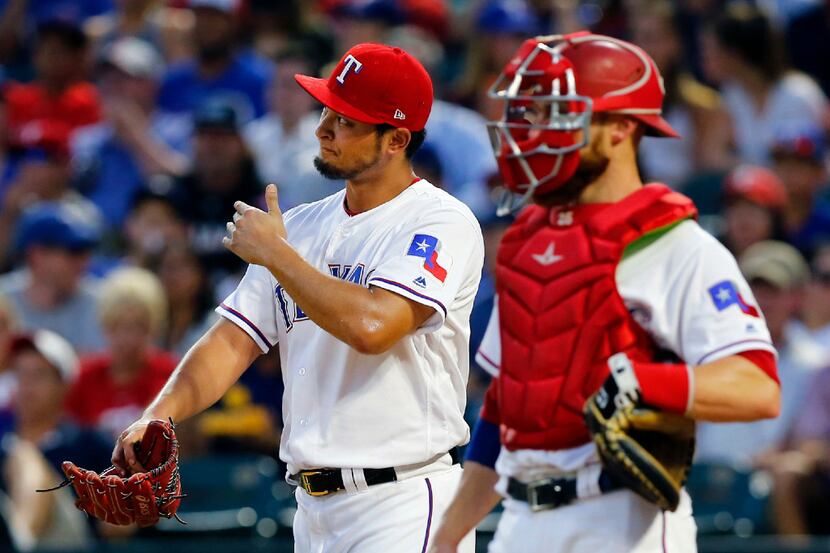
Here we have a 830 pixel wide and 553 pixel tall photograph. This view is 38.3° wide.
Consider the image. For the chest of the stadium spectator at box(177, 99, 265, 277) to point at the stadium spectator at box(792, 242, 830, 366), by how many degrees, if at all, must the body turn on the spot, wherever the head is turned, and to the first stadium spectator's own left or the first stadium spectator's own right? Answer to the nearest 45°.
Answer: approximately 45° to the first stadium spectator's own left

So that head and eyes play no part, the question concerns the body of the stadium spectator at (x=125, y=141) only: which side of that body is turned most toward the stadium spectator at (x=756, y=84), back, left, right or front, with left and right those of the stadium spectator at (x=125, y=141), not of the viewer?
left

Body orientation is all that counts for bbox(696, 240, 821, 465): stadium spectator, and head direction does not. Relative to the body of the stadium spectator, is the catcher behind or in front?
in front

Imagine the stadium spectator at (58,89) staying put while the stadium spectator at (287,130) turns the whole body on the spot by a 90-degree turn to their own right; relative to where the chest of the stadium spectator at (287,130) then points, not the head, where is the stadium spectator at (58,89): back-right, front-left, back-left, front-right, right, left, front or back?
front-right

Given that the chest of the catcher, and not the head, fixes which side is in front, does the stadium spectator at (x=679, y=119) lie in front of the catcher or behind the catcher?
behind

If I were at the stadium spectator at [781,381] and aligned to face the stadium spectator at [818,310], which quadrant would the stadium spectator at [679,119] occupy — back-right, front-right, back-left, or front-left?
front-left

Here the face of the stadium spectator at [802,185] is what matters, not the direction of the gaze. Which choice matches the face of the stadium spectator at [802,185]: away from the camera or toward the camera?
toward the camera

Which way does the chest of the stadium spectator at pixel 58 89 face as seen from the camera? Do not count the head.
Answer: toward the camera

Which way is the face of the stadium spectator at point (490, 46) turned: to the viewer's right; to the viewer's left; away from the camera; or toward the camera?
toward the camera

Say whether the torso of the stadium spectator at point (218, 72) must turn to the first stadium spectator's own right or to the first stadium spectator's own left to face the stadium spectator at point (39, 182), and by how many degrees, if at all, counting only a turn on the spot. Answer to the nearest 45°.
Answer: approximately 45° to the first stadium spectator's own right

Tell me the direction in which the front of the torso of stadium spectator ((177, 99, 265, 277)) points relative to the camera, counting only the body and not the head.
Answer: toward the camera

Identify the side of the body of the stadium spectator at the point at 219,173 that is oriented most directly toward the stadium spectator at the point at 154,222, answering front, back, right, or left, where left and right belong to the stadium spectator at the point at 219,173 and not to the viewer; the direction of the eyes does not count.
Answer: front

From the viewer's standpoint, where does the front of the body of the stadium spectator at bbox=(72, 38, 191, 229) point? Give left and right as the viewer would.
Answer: facing the viewer

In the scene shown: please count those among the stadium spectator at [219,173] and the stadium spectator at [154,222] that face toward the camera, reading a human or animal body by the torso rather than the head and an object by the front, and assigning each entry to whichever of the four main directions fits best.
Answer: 2

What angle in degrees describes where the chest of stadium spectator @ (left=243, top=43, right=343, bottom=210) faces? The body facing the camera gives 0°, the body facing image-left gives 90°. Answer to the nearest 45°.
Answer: approximately 0°
